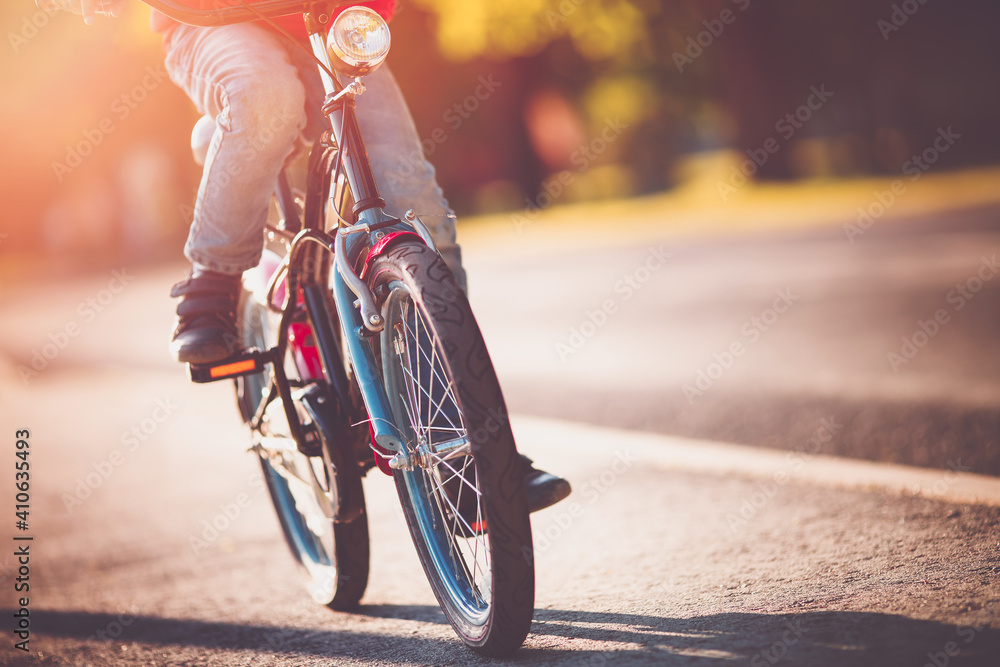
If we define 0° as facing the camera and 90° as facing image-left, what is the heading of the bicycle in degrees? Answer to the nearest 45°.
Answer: approximately 315°
